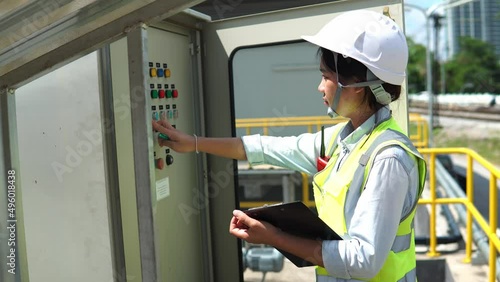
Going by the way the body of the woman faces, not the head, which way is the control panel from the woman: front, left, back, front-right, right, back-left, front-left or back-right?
front-right

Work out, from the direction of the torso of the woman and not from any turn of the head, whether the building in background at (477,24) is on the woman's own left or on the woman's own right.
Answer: on the woman's own right

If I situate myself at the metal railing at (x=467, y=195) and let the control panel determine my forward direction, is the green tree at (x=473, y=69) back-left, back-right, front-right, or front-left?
back-right

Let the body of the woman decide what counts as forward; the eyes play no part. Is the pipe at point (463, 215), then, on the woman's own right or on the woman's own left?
on the woman's own right

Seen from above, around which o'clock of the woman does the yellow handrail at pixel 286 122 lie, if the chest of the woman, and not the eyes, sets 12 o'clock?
The yellow handrail is roughly at 3 o'clock from the woman.

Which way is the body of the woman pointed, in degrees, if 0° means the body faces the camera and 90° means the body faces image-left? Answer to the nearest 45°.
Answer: approximately 90°

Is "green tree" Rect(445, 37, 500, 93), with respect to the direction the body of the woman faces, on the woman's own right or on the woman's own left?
on the woman's own right

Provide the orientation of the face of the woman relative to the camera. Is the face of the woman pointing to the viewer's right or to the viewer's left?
to the viewer's left
